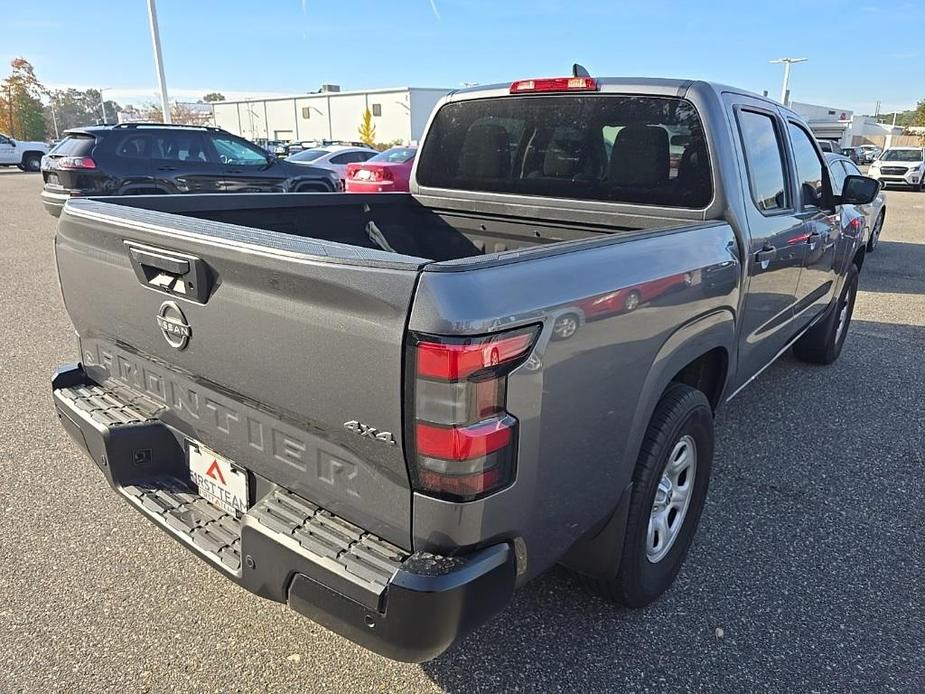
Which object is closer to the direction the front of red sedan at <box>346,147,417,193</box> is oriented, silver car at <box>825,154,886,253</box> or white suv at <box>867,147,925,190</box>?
the white suv

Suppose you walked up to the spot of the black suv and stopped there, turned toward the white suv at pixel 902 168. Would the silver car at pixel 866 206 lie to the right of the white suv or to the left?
right

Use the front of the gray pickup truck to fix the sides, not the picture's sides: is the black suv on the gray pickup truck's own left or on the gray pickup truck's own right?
on the gray pickup truck's own left

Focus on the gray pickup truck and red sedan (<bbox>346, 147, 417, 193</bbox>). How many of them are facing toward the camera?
0

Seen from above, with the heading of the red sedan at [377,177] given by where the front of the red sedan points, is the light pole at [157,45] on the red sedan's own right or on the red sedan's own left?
on the red sedan's own left

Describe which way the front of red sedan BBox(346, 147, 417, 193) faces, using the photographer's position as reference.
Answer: facing away from the viewer and to the right of the viewer

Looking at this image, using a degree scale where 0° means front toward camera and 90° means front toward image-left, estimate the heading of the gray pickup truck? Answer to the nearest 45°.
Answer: approximately 225°

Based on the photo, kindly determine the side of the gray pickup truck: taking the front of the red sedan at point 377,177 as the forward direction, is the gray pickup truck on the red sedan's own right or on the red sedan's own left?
on the red sedan's own right

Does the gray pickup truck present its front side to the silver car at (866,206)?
yes

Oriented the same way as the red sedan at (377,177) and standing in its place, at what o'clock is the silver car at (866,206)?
The silver car is roughly at 2 o'clock from the red sedan.
